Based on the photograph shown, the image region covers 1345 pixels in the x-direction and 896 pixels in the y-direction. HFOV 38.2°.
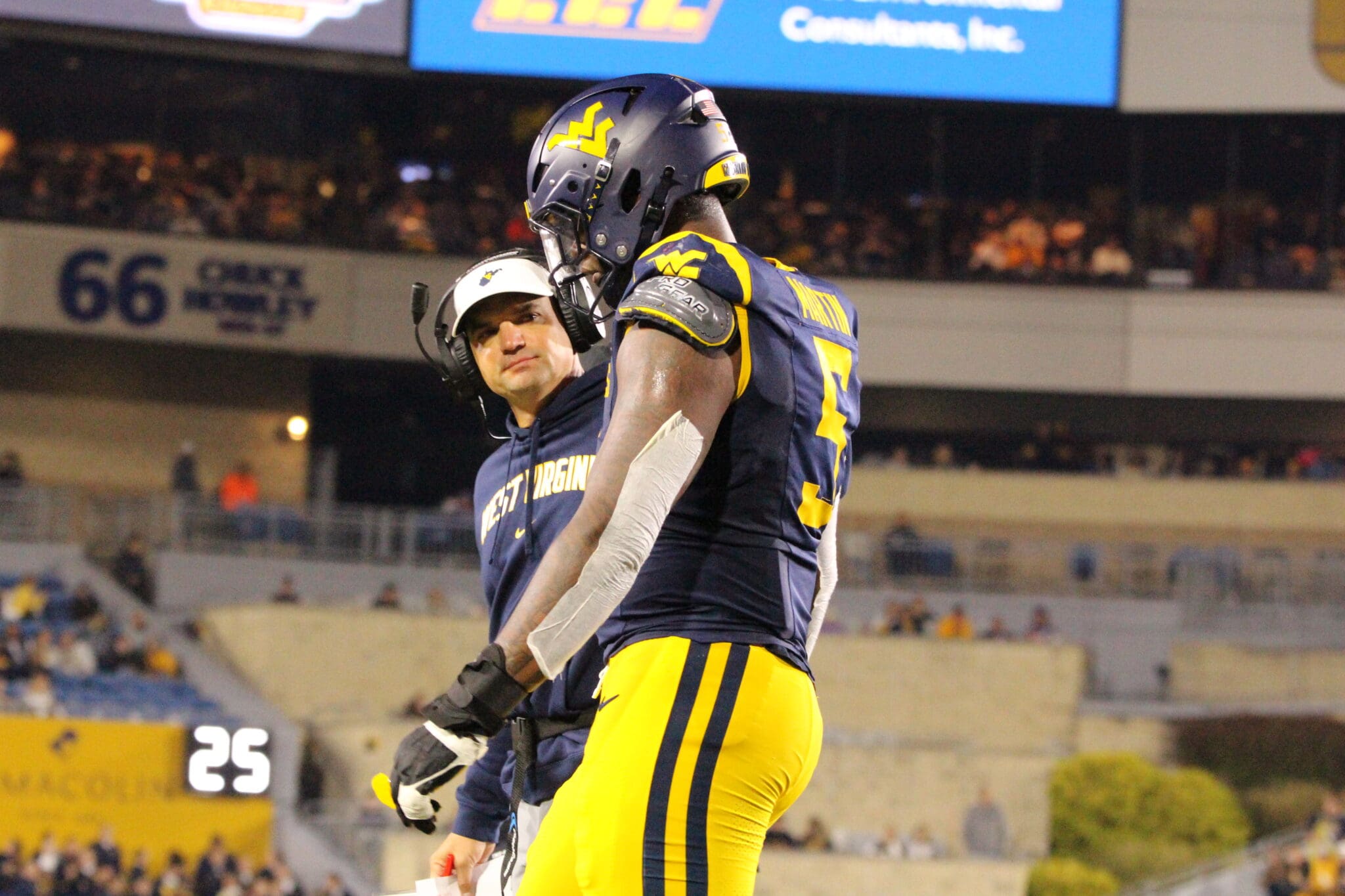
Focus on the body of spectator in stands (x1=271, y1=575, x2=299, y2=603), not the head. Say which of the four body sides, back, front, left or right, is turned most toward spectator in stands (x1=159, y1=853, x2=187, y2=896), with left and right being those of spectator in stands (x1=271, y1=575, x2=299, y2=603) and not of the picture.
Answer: front

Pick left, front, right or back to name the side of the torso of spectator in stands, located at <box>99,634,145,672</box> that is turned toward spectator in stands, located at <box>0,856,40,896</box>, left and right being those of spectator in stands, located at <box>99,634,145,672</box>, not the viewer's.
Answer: front

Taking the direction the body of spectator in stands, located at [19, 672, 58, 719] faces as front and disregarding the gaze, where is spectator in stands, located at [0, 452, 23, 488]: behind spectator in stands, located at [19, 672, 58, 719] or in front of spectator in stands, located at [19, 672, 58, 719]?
behind

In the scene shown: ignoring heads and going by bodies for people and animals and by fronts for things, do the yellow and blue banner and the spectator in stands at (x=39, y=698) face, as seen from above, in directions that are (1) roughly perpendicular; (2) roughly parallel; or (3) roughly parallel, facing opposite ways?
roughly parallel

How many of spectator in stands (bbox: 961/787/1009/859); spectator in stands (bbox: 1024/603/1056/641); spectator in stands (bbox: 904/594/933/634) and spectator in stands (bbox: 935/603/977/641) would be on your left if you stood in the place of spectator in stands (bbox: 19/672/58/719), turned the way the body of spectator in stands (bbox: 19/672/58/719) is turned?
4

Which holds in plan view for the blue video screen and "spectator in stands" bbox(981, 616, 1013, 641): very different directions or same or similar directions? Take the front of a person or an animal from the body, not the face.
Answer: same or similar directions

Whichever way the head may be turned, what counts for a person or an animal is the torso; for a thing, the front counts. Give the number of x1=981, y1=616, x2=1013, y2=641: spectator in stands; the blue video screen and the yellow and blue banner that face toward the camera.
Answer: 3

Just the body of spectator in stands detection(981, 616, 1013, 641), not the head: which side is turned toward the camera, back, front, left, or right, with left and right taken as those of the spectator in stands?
front

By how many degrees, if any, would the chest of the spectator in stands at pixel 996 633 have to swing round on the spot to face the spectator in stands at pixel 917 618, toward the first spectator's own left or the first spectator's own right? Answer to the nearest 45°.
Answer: approximately 90° to the first spectator's own right

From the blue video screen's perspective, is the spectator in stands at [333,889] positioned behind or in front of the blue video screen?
in front

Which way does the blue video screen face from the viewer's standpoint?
toward the camera

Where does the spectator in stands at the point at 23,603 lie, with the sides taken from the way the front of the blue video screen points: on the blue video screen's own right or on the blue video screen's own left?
on the blue video screen's own right

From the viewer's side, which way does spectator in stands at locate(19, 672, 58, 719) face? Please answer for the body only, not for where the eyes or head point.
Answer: toward the camera

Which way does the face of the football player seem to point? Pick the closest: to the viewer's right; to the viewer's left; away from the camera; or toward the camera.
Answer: to the viewer's left

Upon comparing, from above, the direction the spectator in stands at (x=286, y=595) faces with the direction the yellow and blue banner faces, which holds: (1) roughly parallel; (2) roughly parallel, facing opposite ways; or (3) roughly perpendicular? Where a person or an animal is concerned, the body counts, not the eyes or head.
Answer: roughly parallel

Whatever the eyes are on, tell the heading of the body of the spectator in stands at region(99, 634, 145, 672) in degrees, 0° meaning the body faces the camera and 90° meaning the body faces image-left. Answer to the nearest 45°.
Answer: approximately 0°

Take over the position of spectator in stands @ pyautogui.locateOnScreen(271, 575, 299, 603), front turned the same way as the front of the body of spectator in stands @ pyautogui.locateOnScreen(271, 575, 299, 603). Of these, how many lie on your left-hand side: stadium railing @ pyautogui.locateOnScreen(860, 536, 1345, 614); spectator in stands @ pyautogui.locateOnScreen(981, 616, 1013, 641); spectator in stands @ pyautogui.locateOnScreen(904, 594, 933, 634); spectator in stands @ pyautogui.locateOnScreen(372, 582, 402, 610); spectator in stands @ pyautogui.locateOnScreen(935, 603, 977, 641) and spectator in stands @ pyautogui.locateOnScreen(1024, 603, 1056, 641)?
6

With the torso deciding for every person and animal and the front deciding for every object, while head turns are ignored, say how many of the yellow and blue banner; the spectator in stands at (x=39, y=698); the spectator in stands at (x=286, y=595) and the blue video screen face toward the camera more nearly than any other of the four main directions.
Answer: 4

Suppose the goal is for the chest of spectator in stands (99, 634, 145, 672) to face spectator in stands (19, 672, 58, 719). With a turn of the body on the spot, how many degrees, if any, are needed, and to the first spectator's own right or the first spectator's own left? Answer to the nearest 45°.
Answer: approximately 45° to the first spectator's own right
